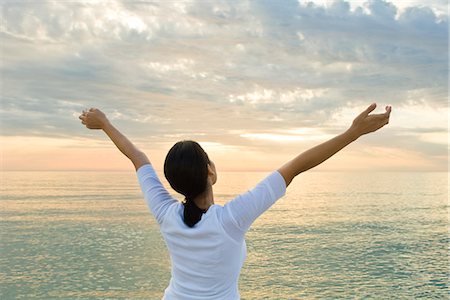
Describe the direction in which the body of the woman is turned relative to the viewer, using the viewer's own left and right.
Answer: facing away from the viewer and to the right of the viewer

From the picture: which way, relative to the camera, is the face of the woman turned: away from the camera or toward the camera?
away from the camera
